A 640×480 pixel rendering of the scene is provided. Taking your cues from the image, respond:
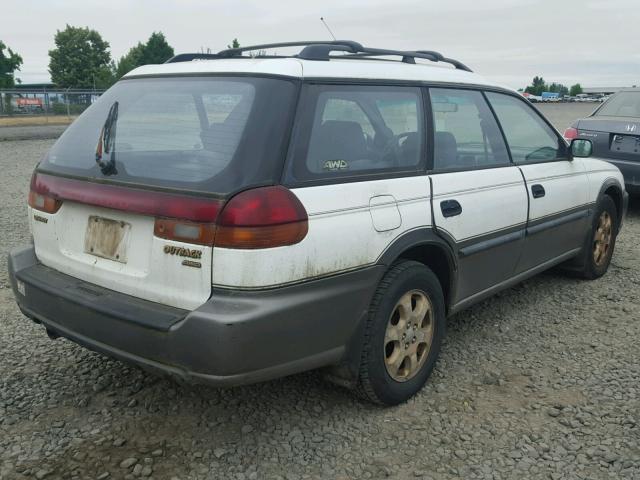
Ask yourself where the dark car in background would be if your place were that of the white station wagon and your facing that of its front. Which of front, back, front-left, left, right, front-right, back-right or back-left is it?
front

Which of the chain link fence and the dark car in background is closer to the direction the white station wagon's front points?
the dark car in background

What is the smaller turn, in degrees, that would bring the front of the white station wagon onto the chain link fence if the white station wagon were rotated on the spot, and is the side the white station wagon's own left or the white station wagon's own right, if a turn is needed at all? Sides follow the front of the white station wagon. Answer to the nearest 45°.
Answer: approximately 90° to the white station wagon's own left

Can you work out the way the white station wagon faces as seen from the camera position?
facing away from the viewer and to the right of the viewer
